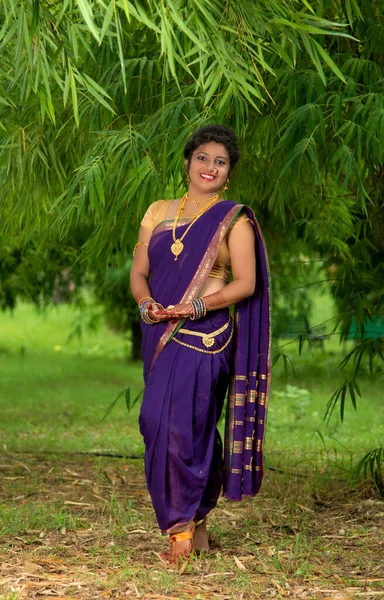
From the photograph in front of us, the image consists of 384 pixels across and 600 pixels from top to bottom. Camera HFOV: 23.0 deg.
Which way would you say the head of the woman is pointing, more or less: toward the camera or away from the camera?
toward the camera

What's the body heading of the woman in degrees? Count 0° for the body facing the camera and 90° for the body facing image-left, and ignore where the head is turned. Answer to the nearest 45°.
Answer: approximately 45°
